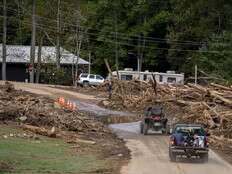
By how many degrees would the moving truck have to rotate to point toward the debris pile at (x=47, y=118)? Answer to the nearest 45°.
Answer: approximately 45° to its left

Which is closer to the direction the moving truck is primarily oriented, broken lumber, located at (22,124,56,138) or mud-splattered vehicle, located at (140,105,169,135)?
the mud-splattered vehicle

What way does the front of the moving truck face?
away from the camera

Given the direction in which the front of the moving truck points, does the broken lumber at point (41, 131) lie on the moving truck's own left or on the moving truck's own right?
on the moving truck's own left

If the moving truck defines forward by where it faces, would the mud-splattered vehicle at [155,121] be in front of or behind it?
in front
